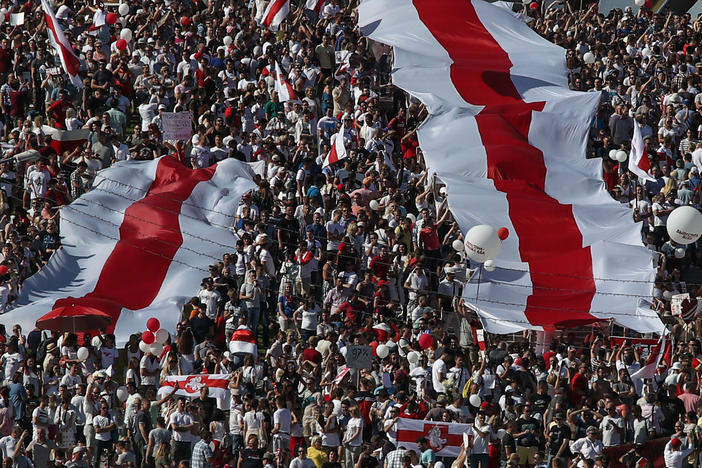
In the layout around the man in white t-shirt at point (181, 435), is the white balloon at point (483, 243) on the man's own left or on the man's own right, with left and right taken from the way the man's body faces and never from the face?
on the man's own left

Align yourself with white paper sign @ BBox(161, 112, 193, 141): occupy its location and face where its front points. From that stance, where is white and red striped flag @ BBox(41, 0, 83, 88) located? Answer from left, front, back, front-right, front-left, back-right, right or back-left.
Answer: right

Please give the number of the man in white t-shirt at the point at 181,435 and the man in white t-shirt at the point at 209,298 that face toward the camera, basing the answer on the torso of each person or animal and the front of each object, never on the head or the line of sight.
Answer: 2

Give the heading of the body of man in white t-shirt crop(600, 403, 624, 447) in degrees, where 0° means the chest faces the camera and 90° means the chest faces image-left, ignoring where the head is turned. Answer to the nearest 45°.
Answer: approximately 0°

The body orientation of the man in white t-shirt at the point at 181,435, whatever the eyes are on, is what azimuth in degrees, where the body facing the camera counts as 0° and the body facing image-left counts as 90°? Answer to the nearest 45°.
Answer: approximately 0°

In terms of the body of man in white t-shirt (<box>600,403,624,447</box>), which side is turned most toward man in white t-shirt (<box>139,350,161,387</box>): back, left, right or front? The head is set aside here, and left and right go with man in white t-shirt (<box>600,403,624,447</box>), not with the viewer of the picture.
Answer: right

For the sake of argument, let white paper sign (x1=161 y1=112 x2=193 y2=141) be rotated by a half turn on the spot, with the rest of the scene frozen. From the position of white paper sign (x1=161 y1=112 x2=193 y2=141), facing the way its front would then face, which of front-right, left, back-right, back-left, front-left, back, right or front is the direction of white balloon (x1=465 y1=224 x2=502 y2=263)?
back-right

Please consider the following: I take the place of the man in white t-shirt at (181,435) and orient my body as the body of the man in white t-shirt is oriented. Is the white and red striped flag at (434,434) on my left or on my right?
on my left
